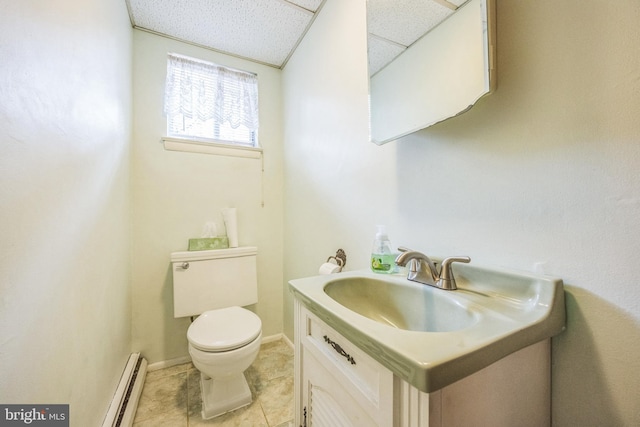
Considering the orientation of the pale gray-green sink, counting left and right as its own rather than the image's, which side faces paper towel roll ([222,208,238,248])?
right

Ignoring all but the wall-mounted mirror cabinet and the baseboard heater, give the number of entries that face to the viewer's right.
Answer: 1

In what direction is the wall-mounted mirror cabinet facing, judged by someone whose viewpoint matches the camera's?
facing the viewer and to the left of the viewer

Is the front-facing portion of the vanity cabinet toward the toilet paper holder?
no

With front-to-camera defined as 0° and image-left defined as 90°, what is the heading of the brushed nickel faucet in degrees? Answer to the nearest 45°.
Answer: approximately 45°

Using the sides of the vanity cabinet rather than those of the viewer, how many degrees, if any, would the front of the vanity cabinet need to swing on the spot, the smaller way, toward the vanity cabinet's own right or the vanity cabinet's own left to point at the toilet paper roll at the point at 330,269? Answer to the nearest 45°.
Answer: approximately 90° to the vanity cabinet's own right

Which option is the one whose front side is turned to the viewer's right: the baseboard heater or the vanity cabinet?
the baseboard heater

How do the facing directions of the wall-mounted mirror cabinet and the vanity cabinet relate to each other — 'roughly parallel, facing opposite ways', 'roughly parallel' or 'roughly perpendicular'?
roughly parallel

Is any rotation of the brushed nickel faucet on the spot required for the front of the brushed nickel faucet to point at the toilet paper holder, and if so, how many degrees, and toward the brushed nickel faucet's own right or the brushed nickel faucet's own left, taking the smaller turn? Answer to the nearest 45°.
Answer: approximately 90° to the brushed nickel faucet's own right

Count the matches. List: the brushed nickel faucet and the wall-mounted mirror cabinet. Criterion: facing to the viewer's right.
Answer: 0

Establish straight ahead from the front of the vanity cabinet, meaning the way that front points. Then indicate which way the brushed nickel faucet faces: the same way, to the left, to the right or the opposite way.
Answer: the same way

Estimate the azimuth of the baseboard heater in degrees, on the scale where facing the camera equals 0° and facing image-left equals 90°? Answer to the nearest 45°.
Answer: approximately 270°

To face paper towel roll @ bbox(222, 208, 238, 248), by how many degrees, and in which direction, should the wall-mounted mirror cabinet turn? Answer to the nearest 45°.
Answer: approximately 45° to its right

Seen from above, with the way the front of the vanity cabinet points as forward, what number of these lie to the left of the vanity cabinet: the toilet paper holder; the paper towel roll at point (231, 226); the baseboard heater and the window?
0
